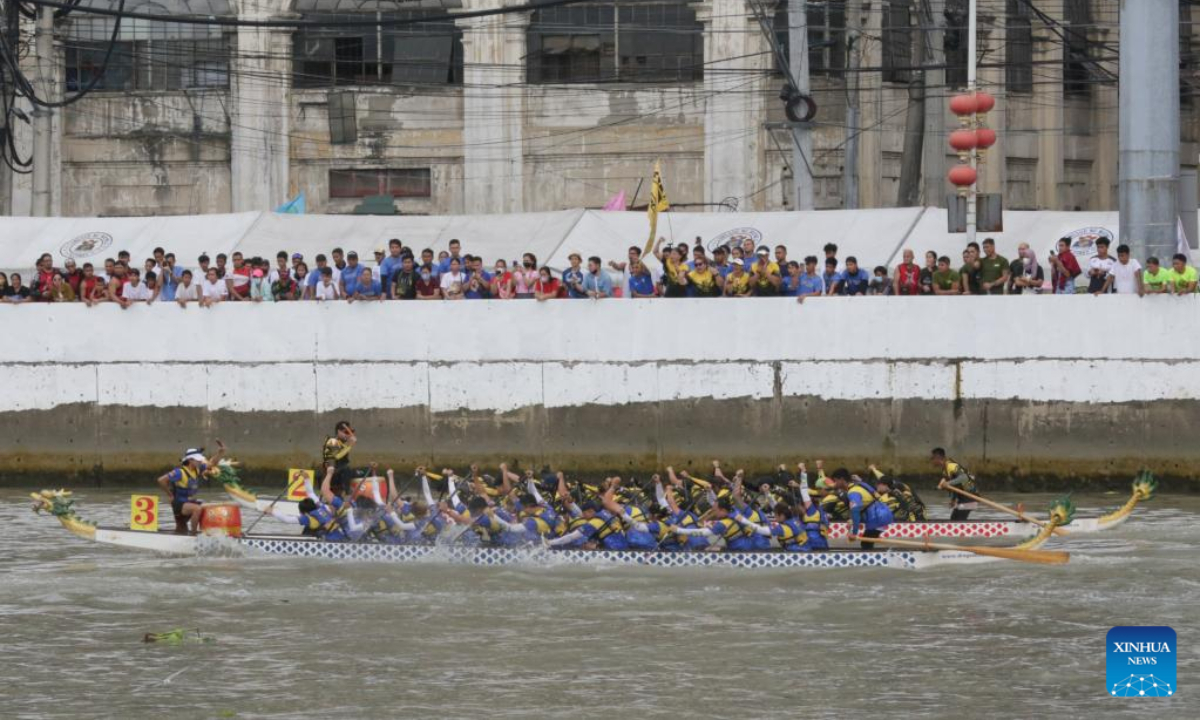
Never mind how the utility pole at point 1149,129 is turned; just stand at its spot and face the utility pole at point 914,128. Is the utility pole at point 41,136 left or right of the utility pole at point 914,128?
left

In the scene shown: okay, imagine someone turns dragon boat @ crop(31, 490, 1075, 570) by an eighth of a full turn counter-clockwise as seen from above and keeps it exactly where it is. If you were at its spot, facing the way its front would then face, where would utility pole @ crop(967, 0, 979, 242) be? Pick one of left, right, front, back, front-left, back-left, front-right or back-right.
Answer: back

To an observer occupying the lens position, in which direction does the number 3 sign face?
facing the viewer

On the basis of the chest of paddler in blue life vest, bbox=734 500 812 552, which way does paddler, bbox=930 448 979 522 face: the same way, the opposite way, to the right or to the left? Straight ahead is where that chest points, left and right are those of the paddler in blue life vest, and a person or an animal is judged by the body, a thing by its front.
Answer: the same way

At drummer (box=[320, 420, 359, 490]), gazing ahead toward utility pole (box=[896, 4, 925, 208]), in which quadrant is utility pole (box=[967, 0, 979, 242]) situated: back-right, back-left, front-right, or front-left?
front-right

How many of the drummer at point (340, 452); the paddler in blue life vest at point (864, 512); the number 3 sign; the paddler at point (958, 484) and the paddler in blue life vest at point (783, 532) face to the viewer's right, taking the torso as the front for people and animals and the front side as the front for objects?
1

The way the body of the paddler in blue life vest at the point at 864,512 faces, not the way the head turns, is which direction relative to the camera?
to the viewer's left

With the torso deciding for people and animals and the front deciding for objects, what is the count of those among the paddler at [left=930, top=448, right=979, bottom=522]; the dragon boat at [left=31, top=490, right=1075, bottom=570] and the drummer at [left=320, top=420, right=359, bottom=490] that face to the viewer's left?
2

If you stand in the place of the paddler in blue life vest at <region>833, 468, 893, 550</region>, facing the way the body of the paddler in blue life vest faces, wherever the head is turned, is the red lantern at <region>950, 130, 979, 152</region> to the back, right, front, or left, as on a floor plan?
right

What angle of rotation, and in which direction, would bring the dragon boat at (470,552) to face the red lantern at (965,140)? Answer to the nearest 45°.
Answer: approximately 135° to its right

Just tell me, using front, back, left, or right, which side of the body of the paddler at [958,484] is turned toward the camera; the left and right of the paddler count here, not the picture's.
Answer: left

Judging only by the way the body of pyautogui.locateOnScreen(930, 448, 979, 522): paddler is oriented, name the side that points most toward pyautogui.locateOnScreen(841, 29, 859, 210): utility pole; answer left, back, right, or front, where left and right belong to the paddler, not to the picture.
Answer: right

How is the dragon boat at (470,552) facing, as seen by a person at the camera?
facing to the left of the viewer

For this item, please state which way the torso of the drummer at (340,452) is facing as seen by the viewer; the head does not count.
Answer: to the viewer's right

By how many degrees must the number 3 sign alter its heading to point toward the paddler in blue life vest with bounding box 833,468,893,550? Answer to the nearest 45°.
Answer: approximately 90° to its left

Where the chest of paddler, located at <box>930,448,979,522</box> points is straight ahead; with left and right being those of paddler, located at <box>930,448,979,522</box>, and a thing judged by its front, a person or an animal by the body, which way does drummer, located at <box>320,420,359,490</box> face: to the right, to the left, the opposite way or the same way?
the opposite way

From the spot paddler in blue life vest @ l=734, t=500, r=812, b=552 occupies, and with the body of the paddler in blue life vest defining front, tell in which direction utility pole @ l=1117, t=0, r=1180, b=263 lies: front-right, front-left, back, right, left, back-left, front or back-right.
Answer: back-right

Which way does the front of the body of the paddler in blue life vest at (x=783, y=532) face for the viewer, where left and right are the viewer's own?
facing to the left of the viewer
